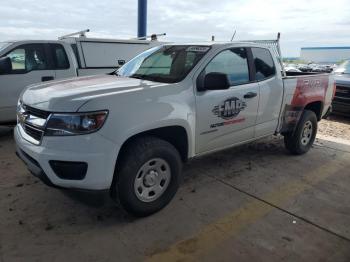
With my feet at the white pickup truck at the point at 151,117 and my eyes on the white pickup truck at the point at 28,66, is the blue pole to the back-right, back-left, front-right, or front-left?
front-right

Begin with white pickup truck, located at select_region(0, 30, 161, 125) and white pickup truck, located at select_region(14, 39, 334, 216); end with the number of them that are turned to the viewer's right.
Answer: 0

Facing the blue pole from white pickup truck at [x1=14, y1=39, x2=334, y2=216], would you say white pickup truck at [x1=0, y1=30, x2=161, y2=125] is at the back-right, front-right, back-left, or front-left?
front-left

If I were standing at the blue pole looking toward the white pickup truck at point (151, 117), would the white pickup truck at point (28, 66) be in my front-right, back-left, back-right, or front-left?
front-right

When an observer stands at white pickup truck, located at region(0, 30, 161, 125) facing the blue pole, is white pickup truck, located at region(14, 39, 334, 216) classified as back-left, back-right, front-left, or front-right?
back-right

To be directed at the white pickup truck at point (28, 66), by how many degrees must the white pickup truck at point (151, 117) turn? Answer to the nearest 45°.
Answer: approximately 90° to its right

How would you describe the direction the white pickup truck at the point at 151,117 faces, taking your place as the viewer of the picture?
facing the viewer and to the left of the viewer

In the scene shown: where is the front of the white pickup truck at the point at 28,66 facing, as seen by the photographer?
facing to the left of the viewer

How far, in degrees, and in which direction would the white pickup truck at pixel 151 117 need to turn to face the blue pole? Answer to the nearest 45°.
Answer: approximately 135° to its right

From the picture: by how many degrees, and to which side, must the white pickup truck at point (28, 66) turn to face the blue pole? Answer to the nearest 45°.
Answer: approximately 135° to its right

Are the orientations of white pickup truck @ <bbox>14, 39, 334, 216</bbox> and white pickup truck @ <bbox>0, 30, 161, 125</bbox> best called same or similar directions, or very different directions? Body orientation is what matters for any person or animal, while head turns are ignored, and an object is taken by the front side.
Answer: same or similar directions

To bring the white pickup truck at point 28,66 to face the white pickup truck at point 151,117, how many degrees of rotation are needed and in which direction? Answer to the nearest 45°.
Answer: approximately 135° to its left
